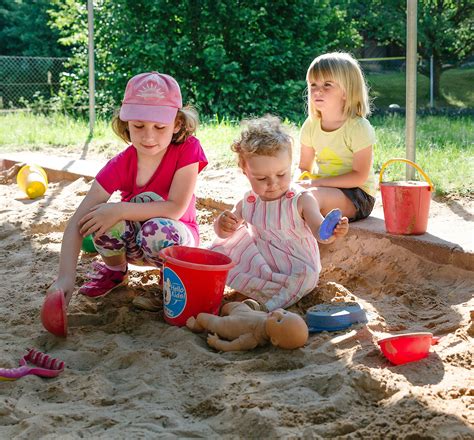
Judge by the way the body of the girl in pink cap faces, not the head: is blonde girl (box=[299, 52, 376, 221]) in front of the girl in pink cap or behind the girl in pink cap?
behind

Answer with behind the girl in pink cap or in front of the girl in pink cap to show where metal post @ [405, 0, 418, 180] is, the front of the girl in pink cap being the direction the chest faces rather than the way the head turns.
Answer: behind

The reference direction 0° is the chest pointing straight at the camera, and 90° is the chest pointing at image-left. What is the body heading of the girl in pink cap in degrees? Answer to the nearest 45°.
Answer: approximately 45°

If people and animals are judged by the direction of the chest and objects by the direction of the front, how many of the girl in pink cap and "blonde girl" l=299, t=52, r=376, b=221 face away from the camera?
0

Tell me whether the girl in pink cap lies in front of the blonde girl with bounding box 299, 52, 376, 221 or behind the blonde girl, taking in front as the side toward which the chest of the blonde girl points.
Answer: in front

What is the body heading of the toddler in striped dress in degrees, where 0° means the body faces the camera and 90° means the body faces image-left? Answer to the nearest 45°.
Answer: approximately 0°

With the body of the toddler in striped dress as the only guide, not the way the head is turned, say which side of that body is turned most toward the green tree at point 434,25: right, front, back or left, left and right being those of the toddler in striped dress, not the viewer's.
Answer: back

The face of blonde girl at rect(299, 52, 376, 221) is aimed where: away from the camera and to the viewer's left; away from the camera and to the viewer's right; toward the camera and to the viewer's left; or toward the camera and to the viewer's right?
toward the camera and to the viewer's left

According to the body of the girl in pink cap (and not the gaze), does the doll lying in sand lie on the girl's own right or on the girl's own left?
on the girl's own left

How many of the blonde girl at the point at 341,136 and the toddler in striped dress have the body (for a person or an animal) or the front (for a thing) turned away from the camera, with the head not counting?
0
